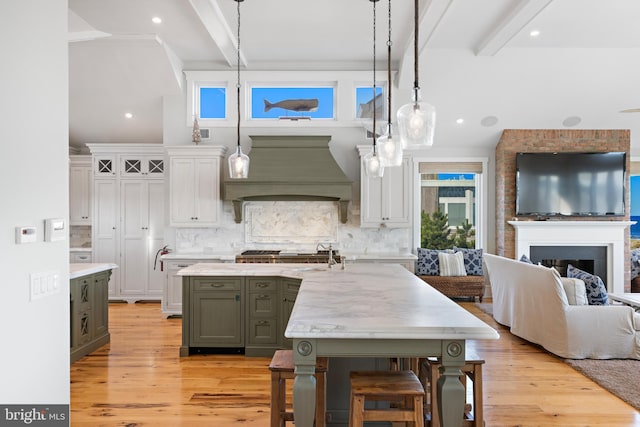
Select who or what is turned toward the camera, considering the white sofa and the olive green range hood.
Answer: the olive green range hood

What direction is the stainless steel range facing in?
toward the camera

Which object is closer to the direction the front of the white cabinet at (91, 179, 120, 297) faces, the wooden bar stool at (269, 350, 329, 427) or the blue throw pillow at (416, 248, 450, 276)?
the wooden bar stool

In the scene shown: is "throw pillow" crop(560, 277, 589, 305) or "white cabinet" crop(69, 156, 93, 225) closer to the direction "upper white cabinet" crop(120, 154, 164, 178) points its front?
the throw pillow

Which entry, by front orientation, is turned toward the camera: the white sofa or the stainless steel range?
the stainless steel range

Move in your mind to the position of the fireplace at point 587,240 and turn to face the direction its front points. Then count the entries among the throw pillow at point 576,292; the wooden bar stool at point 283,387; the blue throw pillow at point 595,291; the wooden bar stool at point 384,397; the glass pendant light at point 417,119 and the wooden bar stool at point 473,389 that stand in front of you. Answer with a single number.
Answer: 6

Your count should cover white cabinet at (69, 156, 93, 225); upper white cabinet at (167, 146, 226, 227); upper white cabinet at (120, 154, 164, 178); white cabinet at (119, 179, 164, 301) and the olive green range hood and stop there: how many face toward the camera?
5

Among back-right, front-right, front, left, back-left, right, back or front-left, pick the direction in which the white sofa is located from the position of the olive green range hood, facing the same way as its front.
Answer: front-left

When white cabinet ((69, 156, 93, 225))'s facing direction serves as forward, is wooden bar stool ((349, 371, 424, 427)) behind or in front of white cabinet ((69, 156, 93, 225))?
in front

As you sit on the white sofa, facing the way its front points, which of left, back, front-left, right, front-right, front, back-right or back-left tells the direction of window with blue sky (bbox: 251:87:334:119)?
back-left

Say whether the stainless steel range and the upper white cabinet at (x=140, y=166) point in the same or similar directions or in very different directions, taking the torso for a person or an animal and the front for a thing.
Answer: same or similar directions

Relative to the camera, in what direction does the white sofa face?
facing away from the viewer and to the right of the viewer

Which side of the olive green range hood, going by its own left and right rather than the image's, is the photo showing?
front

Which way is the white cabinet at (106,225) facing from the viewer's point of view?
toward the camera
